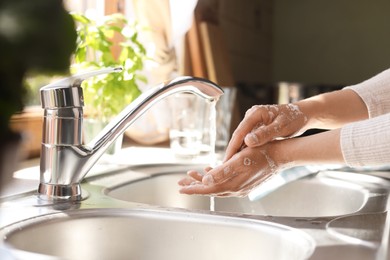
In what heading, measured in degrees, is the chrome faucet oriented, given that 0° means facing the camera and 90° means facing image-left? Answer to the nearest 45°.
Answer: approximately 270°
